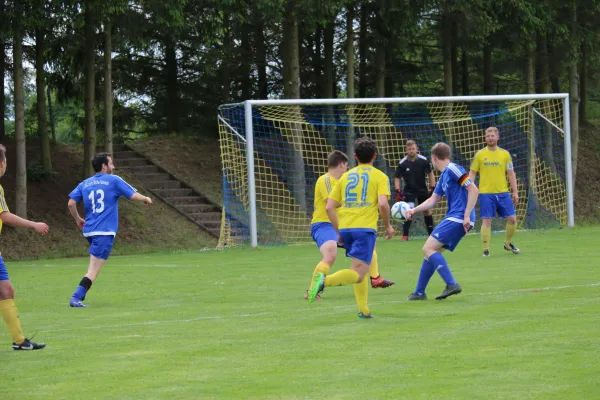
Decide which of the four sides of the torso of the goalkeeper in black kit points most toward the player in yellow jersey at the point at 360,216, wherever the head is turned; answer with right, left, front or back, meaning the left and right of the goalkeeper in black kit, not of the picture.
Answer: front

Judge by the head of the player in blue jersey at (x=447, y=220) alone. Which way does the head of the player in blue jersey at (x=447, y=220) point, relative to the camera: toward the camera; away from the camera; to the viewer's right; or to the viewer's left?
to the viewer's left

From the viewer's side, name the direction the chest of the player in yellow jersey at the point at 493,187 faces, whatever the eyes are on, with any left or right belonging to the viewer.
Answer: facing the viewer

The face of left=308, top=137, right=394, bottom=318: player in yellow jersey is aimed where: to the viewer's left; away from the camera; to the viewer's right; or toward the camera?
away from the camera

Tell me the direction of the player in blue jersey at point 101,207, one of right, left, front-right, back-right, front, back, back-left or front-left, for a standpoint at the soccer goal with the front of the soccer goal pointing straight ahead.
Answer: front-right

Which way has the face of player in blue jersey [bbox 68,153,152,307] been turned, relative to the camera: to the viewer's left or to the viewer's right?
to the viewer's right

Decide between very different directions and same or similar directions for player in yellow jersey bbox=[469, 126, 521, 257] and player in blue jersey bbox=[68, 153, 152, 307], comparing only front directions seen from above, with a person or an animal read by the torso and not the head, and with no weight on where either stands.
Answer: very different directions

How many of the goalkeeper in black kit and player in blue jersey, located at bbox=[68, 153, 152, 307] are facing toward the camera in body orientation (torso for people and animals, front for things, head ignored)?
1

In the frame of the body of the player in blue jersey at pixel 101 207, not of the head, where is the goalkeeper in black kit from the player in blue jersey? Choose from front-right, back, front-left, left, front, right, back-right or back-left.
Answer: front

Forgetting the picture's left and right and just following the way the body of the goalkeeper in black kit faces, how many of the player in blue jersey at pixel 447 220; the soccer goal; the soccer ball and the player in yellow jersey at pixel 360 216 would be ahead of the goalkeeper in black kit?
3

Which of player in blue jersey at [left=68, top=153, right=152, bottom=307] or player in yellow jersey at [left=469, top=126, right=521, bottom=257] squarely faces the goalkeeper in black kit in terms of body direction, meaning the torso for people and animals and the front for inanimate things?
the player in blue jersey

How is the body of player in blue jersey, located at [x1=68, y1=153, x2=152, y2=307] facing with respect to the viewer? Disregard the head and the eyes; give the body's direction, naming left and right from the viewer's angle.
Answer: facing away from the viewer and to the right of the viewer

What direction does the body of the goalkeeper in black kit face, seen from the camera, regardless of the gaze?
toward the camera

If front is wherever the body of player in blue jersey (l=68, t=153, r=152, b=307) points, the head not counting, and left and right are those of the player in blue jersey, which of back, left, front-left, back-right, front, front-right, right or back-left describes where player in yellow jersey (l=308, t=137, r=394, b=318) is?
right

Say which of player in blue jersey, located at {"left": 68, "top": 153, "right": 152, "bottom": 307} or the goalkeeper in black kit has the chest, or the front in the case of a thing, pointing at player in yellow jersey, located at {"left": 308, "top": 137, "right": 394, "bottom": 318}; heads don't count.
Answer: the goalkeeper in black kit

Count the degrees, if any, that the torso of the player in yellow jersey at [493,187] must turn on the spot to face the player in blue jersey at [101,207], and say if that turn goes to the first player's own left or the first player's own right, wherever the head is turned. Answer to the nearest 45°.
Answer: approximately 45° to the first player's own right
